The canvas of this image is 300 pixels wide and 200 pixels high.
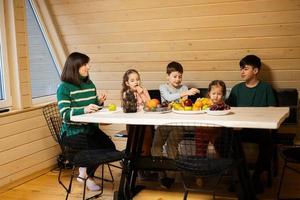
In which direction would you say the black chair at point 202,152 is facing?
away from the camera

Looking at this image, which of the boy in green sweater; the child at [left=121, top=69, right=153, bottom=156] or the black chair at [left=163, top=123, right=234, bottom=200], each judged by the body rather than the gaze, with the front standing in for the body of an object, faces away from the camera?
the black chair

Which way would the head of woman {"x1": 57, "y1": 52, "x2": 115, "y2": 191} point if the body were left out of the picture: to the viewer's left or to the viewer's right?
to the viewer's right

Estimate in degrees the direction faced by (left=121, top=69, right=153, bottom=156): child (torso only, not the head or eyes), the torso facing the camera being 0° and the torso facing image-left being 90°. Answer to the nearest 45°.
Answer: approximately 315°

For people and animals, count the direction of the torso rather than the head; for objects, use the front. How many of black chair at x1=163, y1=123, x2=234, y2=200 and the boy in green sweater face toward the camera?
1

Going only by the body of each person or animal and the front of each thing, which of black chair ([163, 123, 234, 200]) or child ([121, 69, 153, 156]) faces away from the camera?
the black chair

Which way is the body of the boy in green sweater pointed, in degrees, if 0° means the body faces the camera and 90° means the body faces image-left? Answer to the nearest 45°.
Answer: approximately 0°

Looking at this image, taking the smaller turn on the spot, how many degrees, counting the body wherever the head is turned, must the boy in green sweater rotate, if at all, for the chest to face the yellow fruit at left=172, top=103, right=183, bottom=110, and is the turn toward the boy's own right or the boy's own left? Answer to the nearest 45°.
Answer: approximately 45° to the boy's own right
